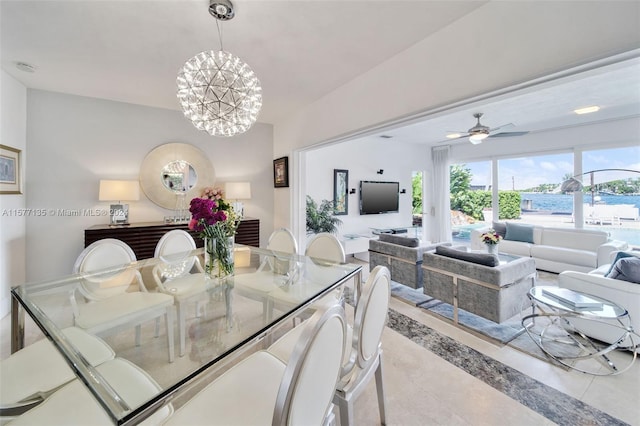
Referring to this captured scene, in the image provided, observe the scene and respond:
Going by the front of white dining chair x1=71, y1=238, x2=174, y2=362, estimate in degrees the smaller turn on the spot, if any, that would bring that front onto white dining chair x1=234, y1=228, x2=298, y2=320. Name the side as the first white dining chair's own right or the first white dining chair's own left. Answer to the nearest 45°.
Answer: approximately 45° to the first white dining chair's own left

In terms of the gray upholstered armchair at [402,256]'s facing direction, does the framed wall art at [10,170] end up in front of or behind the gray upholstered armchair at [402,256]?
behind

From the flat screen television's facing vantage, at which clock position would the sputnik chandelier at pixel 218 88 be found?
The sputnik chandelier is roughly at 2 o'clock from the flat screen television.

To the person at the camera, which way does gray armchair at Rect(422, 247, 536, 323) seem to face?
facing away from the viewer and to the right of the viewer

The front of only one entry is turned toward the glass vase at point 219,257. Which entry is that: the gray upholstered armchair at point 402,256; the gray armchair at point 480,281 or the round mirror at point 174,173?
the round mirror

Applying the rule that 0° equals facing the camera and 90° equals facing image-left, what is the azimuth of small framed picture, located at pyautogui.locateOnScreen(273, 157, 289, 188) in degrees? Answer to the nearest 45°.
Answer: approximately 45°

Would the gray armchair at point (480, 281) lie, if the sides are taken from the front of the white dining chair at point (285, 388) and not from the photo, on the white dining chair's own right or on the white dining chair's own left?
on the white dining chair's own right

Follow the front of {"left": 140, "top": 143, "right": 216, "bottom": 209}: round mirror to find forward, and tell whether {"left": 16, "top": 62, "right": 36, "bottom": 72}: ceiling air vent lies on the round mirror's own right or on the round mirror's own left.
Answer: on the round mirror's own right

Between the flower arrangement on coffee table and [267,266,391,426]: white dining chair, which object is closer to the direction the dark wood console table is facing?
the white dining chair

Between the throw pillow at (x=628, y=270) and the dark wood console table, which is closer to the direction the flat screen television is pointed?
the throw pillow

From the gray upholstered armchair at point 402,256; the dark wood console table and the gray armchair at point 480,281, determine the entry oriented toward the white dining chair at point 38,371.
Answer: the dark wood console table

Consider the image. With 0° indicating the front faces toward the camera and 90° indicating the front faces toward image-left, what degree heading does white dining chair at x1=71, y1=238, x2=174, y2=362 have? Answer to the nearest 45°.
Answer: approximately 315°
